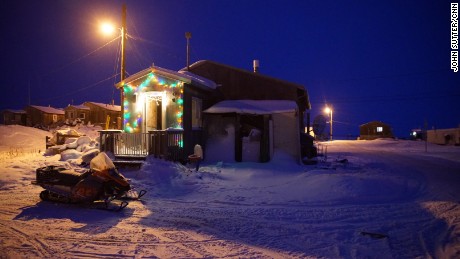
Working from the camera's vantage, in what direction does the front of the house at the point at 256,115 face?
facing the viewer and to the left of the viewer

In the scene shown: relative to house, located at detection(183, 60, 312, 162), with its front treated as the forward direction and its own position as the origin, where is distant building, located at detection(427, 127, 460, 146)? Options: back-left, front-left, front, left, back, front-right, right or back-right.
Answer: back

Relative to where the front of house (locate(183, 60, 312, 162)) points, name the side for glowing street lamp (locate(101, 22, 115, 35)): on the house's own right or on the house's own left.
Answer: on the house's own right

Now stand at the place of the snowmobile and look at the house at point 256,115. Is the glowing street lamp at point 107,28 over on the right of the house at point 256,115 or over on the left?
left

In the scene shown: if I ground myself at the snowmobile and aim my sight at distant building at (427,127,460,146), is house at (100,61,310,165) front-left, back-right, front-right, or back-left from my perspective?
front-left
